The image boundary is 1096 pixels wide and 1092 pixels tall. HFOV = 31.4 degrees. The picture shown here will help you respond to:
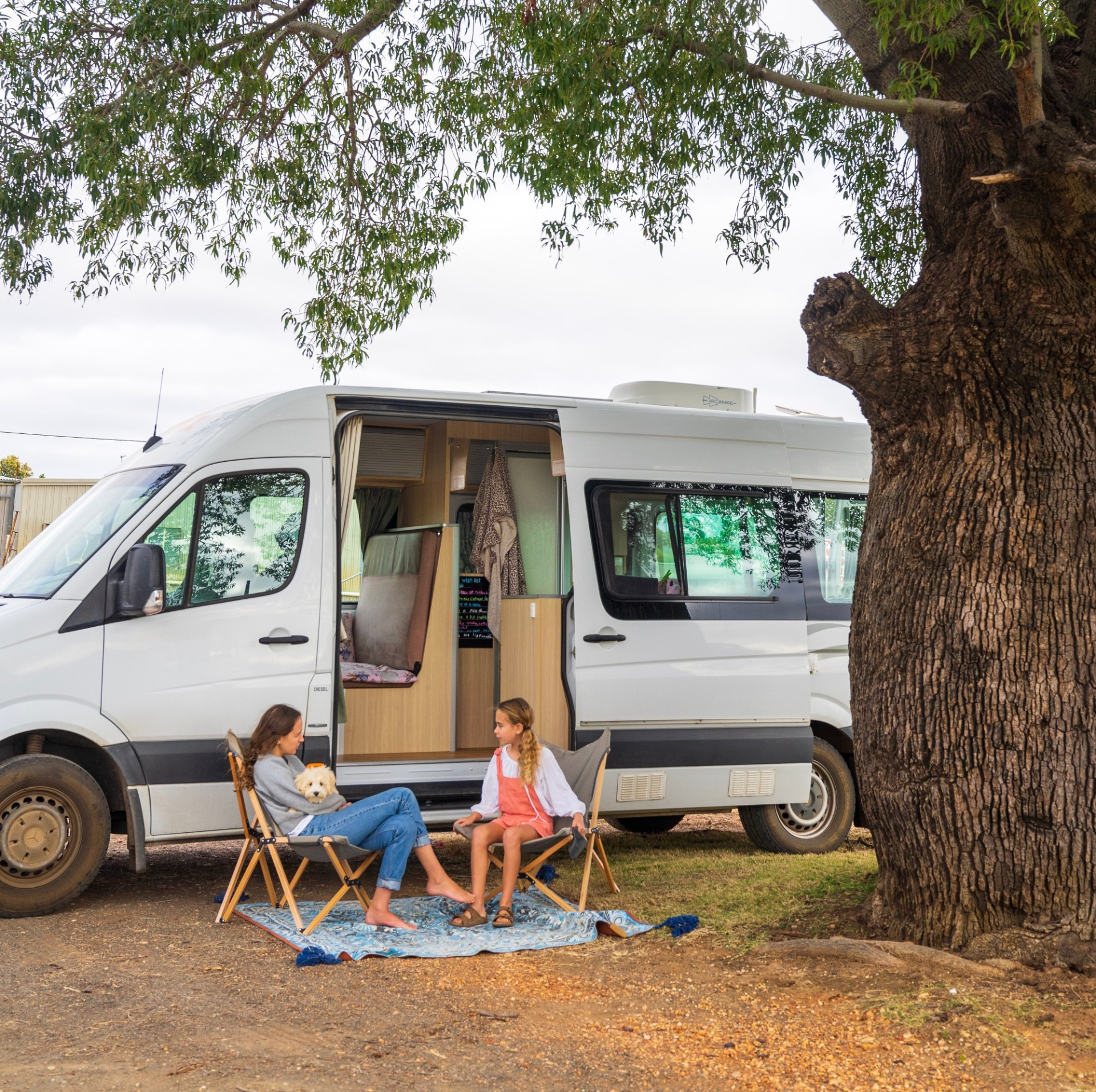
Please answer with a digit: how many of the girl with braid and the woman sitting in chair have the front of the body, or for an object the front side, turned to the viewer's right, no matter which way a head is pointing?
1

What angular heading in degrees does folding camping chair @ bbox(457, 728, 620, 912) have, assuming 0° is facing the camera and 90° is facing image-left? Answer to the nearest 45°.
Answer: approximately 45°

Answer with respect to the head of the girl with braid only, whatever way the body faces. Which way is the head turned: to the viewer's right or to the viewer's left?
to the viewer's left

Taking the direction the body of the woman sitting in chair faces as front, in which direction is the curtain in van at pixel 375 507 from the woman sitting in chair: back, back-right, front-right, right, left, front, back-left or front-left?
left

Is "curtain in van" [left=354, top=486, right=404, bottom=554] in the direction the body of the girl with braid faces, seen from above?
no

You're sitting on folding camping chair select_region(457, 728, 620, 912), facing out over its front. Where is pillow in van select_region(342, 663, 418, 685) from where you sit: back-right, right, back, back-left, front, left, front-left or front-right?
right

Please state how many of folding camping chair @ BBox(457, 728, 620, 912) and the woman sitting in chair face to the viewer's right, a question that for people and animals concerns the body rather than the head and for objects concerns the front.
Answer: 1

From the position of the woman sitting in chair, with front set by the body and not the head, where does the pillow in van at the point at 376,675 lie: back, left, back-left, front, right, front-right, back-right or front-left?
left

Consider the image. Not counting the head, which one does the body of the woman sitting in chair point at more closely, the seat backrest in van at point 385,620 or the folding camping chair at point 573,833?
the folding camping chair

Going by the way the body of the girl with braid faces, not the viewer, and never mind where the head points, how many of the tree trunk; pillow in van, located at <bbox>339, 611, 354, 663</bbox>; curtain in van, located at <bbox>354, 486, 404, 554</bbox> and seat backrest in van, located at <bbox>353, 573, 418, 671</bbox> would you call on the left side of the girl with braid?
1

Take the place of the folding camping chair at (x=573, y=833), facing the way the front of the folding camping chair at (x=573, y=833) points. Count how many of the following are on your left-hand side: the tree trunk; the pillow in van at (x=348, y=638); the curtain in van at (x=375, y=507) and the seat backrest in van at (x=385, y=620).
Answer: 1

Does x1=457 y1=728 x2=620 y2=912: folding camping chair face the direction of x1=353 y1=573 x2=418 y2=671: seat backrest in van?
no

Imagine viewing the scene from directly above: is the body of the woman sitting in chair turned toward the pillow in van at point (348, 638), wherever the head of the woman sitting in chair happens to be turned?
no

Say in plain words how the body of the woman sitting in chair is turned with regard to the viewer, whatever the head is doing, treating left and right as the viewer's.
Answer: facing to the right of the viewer

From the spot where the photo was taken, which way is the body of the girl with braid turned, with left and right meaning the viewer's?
facing the viewer and to the left of the viewer

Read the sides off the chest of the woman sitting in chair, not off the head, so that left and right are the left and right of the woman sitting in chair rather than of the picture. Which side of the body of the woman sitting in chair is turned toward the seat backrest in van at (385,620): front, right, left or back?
left
